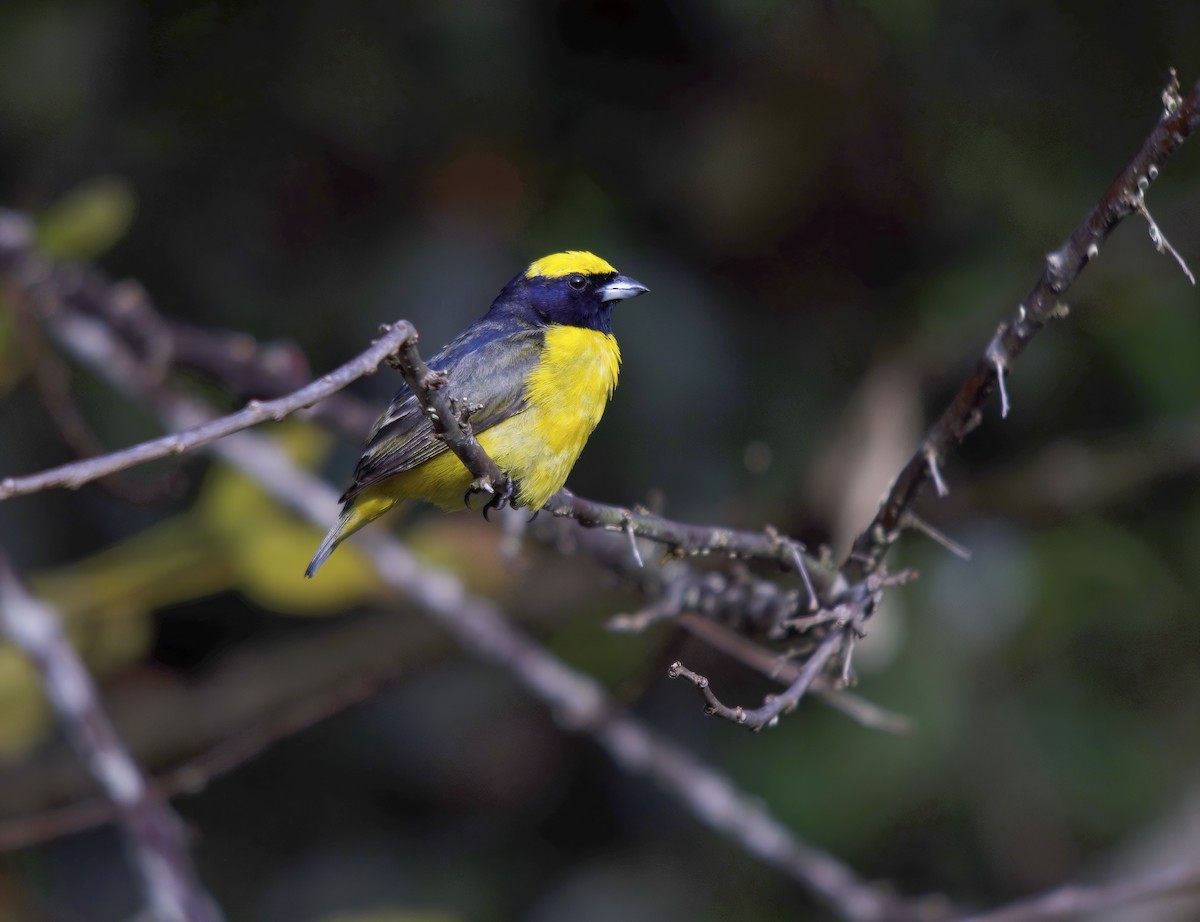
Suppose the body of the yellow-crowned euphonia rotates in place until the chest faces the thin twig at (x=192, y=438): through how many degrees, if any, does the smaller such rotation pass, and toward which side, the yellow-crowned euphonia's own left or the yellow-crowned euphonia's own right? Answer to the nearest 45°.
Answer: approximately 90° to the yellow-crowned euphonia's own right

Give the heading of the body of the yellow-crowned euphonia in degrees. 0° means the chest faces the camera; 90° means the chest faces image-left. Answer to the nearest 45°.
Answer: approximately 270°
